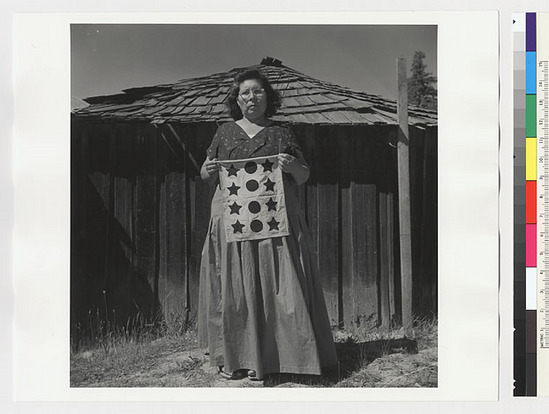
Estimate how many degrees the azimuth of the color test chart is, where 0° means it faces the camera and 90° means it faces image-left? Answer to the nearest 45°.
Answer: approximately 0°
